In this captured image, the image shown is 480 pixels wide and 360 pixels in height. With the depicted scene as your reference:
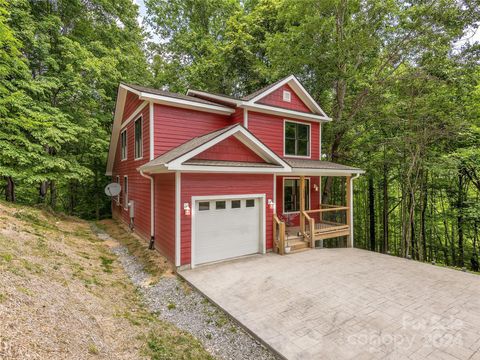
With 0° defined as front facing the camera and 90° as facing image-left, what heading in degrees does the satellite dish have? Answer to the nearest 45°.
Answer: approximately 45°

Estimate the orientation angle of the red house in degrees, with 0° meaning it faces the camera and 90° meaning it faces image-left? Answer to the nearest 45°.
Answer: approximately 315°
